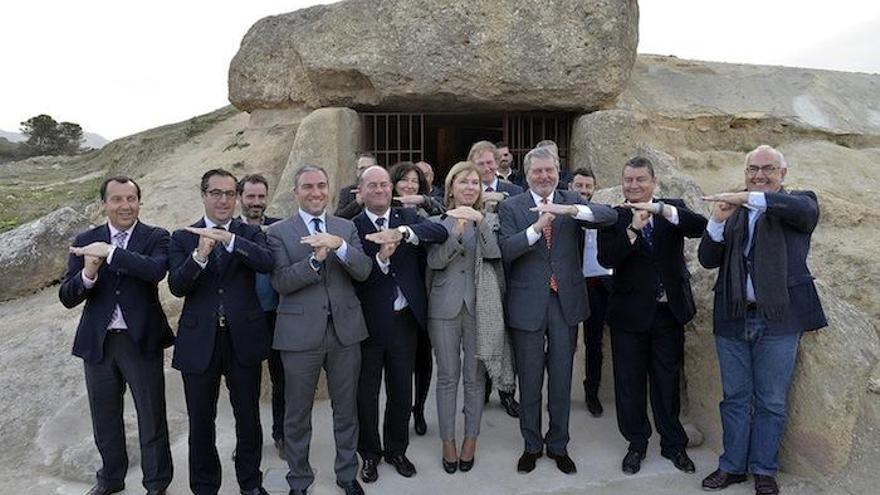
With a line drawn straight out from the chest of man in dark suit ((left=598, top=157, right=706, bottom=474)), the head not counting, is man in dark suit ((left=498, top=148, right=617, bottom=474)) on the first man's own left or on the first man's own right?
on the first man's own right

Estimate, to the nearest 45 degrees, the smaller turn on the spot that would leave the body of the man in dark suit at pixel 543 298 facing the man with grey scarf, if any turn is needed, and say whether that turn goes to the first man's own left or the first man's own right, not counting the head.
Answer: approximately 90° to the first man's own left

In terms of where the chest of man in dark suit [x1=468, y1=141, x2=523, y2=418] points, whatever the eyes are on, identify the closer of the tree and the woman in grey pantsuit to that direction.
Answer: the woman in grey pantsuit

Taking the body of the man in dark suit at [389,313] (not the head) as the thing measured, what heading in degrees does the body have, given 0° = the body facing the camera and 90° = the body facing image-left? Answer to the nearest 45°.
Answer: approximately 0°

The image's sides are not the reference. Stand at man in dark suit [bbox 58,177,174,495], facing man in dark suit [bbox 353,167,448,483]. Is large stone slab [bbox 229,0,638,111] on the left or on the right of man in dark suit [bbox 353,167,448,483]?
left
